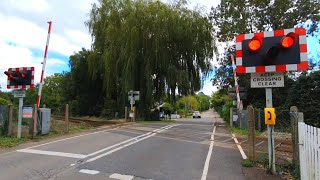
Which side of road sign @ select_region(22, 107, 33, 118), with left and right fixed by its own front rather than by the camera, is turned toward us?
front

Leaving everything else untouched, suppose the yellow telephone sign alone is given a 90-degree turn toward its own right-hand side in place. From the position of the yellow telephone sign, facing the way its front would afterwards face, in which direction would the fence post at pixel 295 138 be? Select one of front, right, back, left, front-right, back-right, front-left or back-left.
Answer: back-right

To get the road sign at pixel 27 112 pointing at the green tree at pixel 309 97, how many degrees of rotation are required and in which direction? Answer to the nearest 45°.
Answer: approximately 90° to its left

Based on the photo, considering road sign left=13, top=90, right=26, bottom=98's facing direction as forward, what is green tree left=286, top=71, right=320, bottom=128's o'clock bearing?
The green tree is roughly at 9 o'clock from the road sign.

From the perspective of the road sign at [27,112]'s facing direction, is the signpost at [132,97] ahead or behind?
behind

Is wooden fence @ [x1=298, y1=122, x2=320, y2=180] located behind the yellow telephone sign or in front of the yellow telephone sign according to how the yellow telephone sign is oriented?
in front

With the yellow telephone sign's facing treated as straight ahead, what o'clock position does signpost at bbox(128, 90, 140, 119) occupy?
The signpost is roughly at 5 o'clock from the yellow telephone sign.

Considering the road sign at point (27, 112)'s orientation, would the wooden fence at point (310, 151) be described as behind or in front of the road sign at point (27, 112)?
in front

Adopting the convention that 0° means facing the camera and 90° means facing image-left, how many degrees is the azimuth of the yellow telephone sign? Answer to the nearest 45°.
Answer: approximately 0°

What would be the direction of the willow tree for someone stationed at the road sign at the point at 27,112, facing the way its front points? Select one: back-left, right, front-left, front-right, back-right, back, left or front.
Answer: back-left

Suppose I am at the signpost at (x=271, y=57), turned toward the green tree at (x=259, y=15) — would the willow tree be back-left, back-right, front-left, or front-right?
front-left

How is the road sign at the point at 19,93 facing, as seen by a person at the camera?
facing the viewer
